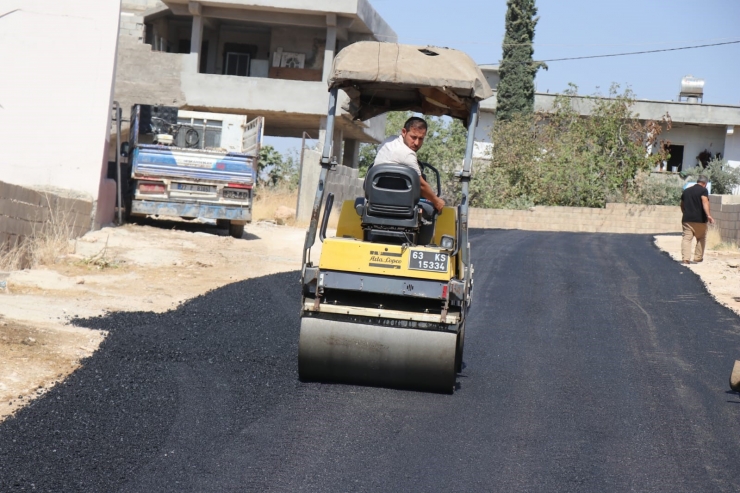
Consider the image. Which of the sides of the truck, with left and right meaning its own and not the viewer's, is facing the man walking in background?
right

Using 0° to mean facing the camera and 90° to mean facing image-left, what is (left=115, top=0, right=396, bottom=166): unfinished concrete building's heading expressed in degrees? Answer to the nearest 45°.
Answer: approximately 0°

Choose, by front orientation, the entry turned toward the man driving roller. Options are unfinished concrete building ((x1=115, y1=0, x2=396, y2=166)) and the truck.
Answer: the unfinished concrete building

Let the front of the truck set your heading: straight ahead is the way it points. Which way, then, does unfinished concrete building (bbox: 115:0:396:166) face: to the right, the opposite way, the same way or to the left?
the opposite way

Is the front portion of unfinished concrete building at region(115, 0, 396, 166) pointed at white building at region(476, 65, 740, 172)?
no

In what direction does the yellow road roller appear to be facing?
away from the camera

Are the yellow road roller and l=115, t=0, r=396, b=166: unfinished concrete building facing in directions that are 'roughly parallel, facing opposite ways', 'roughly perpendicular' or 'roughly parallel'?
roughly parallel, facing opposite ways

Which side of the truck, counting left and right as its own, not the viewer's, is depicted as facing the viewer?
back

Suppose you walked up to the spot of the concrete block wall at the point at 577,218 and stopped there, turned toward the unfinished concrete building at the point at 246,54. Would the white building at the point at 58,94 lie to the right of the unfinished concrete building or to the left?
left

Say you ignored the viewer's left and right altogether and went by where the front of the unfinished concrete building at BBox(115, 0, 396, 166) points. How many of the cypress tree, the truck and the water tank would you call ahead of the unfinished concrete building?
1

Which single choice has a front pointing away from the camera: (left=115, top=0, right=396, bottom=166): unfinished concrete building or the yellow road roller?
the yellow road roller
